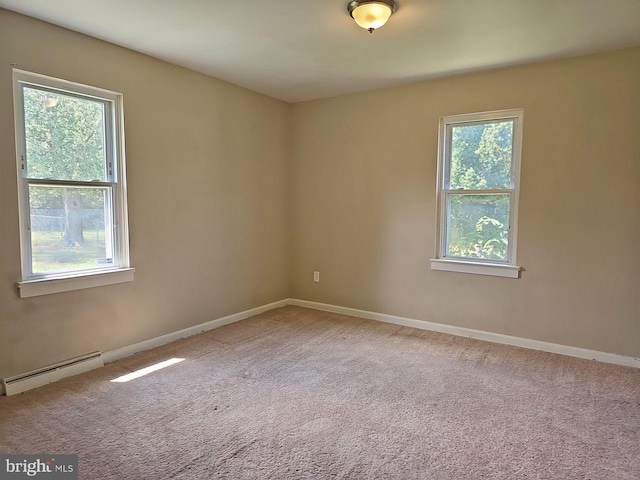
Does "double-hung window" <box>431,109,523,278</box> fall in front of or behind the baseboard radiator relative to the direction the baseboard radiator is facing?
in front

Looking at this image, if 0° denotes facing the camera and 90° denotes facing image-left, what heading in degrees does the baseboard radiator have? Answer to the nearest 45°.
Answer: approximately 315°

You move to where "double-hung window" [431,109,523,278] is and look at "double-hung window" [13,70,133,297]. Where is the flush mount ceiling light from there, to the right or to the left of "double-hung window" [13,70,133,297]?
left
